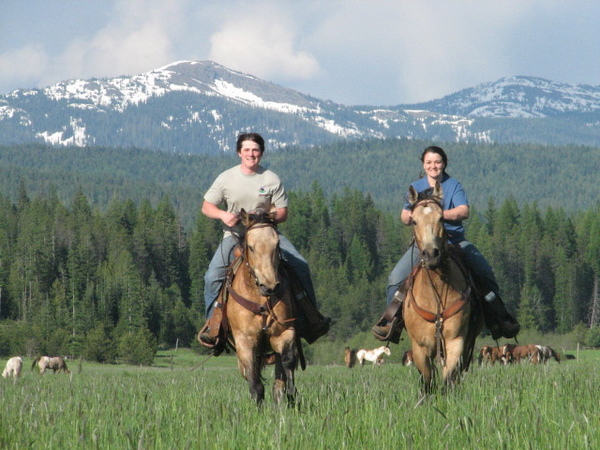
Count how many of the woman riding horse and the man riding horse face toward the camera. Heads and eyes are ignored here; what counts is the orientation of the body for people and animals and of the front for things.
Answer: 2

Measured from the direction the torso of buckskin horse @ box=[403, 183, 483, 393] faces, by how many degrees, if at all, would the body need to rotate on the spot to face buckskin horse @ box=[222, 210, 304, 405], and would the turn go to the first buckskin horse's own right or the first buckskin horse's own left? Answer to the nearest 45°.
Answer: approximately 90° to the first buckskin horse's own right

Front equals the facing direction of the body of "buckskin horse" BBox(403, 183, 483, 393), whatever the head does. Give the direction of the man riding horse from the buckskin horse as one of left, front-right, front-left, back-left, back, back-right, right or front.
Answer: right

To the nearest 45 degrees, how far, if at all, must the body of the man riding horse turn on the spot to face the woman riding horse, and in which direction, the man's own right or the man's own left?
approximately 90° to the man's own left

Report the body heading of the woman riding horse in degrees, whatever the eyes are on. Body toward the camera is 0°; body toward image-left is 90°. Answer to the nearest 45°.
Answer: approximately 0°
